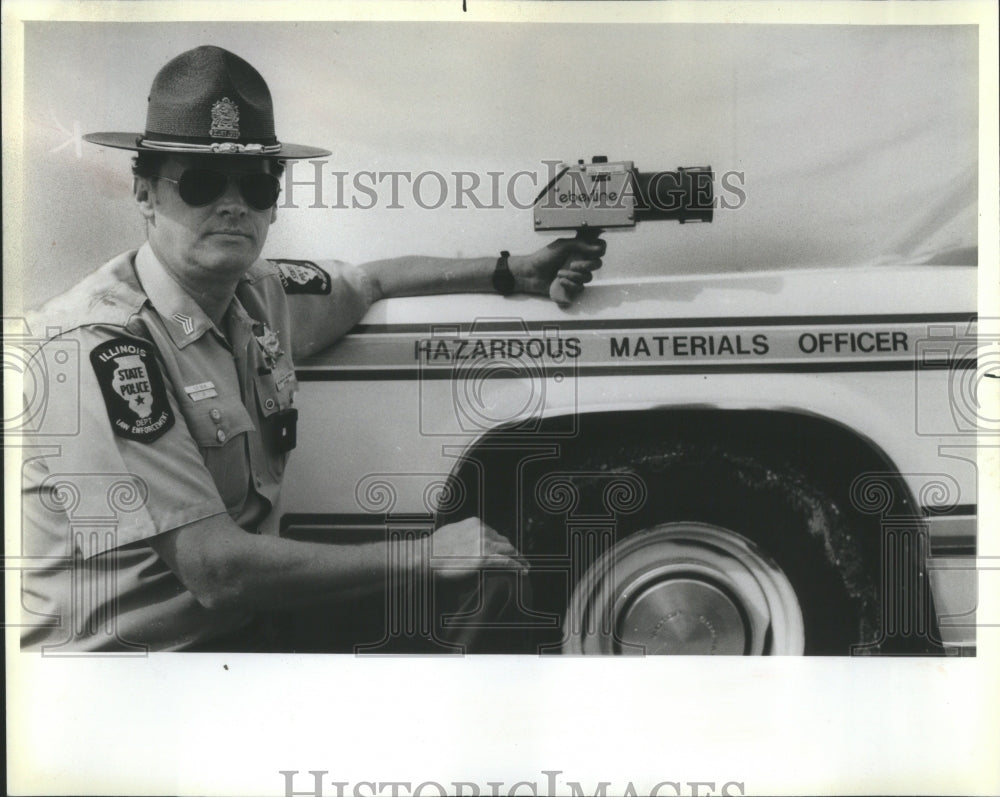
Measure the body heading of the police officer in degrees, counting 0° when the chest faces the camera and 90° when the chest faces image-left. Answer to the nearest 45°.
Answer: approximately 315°
